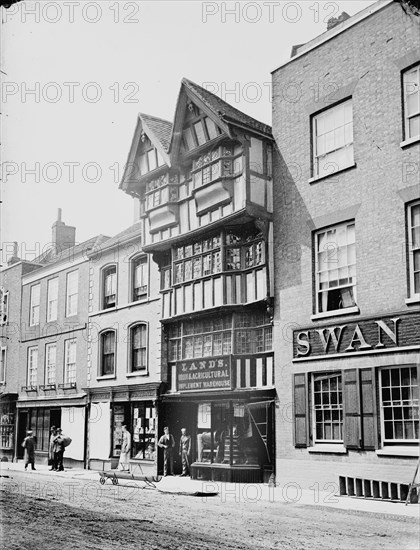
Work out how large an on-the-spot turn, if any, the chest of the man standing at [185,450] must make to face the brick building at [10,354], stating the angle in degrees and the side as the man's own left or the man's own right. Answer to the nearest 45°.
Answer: approximately 45° to the man's own right

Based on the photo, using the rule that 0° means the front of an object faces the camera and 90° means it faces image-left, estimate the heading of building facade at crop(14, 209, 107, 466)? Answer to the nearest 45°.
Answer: approximately 45°

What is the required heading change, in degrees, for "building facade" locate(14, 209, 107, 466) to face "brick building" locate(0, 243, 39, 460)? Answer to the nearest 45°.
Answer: approximately 45° to its right

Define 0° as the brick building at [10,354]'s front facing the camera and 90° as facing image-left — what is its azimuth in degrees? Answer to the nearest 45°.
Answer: approximately 45°

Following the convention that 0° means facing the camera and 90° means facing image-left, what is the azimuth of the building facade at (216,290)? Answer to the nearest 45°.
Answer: approximately 45°

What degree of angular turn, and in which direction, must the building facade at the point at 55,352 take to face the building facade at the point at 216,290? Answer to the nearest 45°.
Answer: approximately 135° to its left

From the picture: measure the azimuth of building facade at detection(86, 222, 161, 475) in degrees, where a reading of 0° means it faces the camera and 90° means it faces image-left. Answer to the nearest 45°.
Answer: approximately 45°

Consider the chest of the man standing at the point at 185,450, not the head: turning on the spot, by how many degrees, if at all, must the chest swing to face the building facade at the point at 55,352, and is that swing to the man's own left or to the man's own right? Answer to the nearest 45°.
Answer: approximately 45° to the man's own right

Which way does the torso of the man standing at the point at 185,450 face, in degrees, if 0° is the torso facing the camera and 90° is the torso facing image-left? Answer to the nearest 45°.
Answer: approximately 45°

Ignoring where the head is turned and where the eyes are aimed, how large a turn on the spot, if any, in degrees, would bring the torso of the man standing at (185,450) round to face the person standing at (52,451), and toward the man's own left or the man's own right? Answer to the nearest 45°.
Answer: approximately 45° to the man's own right
